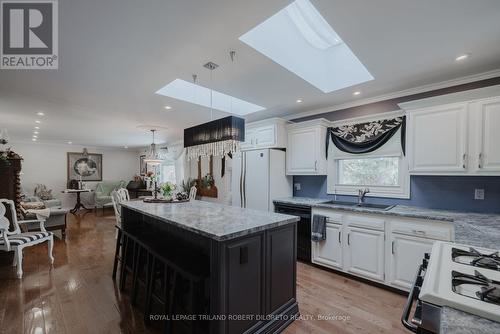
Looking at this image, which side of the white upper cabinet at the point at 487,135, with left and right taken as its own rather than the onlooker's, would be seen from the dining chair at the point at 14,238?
front

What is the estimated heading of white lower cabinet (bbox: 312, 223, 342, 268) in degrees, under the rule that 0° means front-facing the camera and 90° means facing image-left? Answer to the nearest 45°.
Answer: approximately 45°

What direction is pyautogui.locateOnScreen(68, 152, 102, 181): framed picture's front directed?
toward the camera

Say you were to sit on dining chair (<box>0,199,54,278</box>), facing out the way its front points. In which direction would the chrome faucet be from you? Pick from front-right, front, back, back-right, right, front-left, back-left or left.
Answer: front

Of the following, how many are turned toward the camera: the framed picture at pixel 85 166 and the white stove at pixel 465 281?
1

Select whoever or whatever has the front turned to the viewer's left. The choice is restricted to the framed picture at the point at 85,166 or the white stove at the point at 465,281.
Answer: the white stove

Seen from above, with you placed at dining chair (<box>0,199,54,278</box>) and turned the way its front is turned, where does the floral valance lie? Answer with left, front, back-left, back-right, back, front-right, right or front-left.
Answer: front

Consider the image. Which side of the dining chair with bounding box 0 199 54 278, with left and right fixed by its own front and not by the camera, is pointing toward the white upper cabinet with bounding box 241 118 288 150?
front

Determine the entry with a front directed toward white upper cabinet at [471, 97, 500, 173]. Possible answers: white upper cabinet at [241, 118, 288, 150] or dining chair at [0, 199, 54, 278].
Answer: the dining chair

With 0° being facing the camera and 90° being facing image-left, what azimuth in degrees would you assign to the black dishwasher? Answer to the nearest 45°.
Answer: approximately 45°

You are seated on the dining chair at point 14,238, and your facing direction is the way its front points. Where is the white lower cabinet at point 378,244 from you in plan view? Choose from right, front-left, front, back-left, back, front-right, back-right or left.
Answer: front

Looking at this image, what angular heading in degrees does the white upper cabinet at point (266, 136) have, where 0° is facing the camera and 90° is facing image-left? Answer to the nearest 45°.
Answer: approximately 45°

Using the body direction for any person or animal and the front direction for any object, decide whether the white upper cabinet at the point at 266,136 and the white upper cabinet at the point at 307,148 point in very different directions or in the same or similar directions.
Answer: same or similar directions

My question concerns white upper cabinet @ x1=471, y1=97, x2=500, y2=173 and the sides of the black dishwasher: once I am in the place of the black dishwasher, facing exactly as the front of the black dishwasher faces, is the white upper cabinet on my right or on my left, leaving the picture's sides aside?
on my left

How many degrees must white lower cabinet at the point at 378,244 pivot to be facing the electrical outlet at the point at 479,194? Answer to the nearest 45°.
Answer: approximately 135° to its left

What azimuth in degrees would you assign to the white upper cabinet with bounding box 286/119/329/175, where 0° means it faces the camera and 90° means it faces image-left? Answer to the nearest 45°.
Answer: approximately 45°

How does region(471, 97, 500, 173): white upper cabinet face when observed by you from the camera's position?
facing the viewer and to the left of the viewer

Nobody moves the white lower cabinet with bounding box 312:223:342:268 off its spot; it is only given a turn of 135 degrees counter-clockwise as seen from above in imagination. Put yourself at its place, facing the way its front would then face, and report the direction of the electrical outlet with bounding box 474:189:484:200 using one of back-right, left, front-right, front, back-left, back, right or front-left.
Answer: front

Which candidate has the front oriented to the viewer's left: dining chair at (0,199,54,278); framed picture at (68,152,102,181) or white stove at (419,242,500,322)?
the white stove
